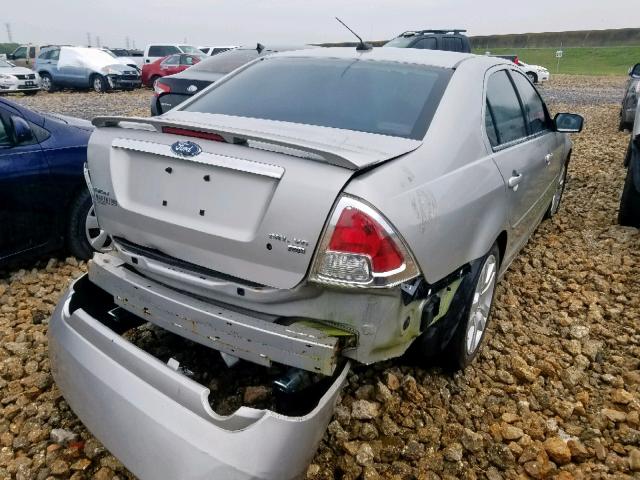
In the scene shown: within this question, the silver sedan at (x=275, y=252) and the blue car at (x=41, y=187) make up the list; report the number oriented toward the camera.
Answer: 0

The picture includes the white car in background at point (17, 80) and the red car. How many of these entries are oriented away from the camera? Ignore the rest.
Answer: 0

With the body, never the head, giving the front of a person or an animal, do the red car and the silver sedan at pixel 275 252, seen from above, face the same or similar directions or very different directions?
very different directions

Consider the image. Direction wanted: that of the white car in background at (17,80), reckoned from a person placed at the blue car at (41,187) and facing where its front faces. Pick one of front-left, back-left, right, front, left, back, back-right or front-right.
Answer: front-left

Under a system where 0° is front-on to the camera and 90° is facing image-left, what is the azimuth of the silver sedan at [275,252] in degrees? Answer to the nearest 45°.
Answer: approximately 225°

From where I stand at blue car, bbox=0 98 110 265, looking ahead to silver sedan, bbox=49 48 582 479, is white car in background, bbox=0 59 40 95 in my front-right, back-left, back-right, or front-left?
back-left

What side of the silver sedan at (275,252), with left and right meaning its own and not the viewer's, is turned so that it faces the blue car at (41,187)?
left

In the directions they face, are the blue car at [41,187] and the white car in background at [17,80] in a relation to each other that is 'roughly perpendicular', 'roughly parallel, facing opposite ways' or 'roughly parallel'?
roughly perpendicular

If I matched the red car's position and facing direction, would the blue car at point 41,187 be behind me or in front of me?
in front

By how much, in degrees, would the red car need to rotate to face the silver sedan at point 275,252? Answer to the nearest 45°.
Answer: approximately 45° to its left

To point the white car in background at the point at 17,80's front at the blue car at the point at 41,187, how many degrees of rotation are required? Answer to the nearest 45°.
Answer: approximately 45° to its right
